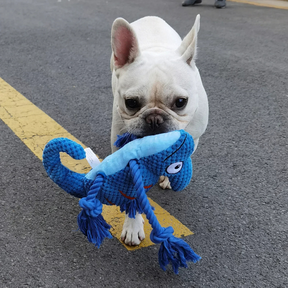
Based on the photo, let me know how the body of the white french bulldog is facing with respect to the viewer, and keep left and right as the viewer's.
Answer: facing the viewer
